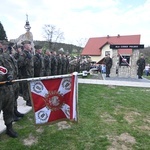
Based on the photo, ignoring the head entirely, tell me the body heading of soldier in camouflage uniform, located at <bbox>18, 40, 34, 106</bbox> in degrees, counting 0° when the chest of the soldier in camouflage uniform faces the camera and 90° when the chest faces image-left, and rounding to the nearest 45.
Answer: approximately 270°

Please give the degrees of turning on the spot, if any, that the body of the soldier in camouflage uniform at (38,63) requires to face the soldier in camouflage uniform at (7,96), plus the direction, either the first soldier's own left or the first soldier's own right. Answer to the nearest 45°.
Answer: approximately 90° to the first soldier's own right

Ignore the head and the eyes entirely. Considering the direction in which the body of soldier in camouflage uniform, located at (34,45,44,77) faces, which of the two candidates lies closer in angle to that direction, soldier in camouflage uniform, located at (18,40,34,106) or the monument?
the monument

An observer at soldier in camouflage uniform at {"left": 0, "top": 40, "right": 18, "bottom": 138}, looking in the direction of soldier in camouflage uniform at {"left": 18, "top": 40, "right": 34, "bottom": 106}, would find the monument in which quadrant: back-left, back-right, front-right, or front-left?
front-right

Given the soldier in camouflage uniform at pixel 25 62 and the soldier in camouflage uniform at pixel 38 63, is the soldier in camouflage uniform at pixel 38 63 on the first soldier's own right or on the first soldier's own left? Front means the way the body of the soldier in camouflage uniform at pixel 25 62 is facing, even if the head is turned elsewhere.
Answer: on the first soldier's own left

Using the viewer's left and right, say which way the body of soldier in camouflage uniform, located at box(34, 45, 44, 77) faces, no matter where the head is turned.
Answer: facing to the right of the viewer

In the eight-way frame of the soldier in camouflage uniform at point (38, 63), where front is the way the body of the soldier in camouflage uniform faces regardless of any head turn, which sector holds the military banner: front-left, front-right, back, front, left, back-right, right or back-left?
right

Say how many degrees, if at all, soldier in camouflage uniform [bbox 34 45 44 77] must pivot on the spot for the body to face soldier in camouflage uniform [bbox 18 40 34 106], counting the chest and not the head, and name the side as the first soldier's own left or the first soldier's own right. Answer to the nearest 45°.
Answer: approximately 90° to the first soldier's own right

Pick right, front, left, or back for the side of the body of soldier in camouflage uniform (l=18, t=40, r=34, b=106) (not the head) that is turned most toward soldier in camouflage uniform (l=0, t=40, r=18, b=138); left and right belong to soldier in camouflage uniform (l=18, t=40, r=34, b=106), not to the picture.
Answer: right

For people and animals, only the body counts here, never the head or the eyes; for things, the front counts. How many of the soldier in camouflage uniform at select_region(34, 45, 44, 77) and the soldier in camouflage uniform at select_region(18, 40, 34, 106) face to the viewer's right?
2
